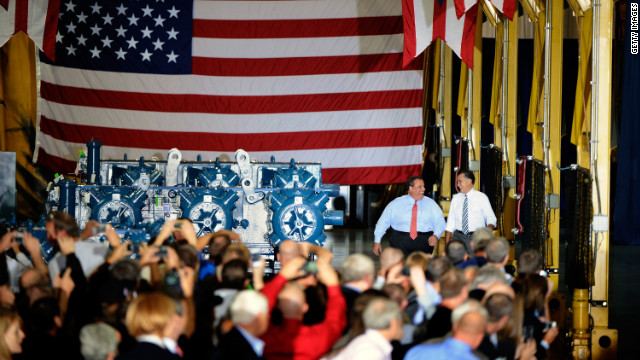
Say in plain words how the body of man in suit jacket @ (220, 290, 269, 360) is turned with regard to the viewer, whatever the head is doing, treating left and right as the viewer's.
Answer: facing away from the viewer and to the right of the viewer

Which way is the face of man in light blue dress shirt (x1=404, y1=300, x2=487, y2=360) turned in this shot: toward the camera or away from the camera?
away from the camera

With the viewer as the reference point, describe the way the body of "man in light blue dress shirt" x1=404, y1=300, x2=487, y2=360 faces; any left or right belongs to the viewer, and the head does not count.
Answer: facing away from the viewer and to the right of the viewer

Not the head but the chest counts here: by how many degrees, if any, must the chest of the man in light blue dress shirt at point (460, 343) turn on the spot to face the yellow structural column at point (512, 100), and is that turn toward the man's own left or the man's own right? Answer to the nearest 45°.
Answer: approximately 45° to the man's own left

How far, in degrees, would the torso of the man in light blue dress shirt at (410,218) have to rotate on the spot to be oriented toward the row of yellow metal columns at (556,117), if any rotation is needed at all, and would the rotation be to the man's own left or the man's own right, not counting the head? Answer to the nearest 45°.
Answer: approximately 90° to the man's own left

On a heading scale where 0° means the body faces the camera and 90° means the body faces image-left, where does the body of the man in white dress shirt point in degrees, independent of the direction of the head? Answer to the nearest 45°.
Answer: approximately 45°

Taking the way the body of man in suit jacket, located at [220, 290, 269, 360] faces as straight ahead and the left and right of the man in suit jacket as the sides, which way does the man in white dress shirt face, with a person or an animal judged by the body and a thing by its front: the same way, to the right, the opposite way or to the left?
the opposite way

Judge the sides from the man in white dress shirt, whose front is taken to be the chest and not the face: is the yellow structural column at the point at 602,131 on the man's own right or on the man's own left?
on the man's own left
